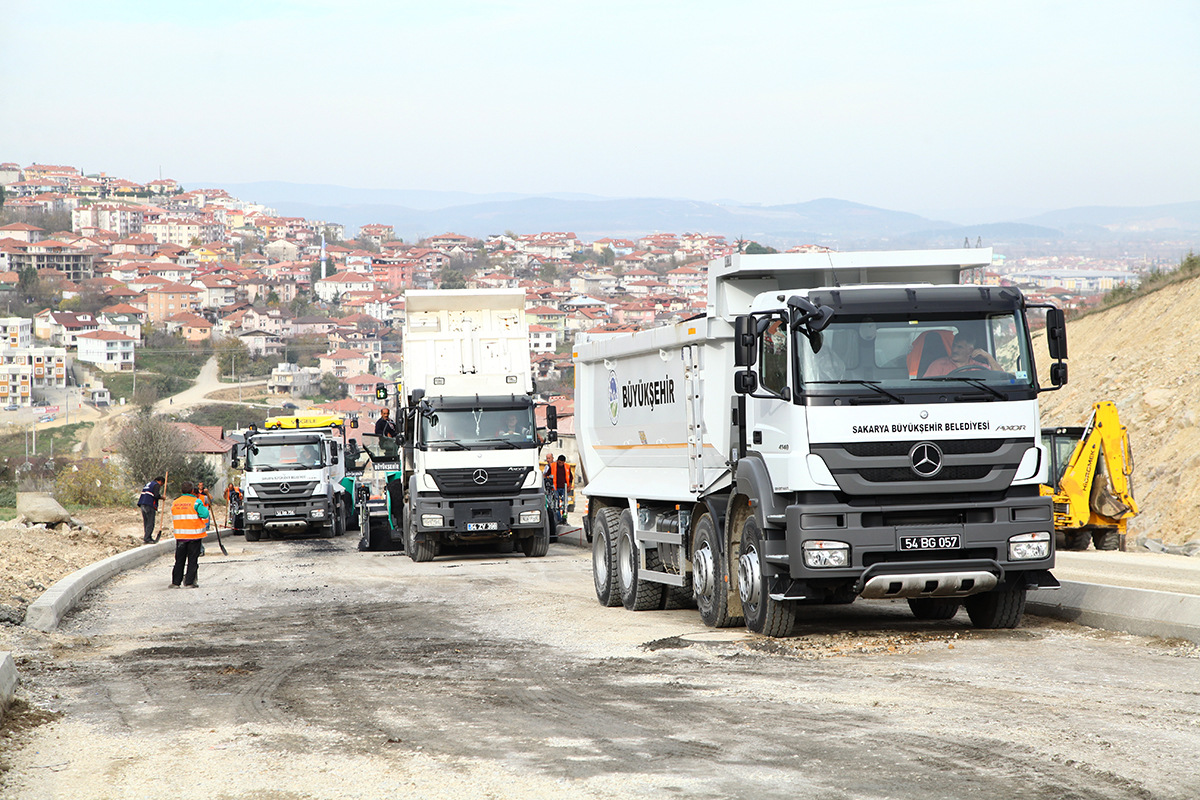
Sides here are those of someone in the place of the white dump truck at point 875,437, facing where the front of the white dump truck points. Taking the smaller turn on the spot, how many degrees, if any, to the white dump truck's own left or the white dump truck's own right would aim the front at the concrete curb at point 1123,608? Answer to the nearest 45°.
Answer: approximately 90° to the white dump truck's own left

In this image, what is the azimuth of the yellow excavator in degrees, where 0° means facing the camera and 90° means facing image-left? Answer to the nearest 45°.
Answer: approximately 135°

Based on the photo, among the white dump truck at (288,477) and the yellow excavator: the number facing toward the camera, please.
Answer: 1

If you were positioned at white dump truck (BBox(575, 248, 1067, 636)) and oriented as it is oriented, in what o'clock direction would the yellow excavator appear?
The yellow excavator is roughly at 8 o'clock from the white dump truck.

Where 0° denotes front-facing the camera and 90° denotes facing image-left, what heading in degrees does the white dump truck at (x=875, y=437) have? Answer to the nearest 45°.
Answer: approximately 315°

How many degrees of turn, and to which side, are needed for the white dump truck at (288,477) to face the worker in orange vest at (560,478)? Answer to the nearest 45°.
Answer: approximately 45° to its left

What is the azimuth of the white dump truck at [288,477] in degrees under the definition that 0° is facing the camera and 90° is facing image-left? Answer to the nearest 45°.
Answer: approximately 0°

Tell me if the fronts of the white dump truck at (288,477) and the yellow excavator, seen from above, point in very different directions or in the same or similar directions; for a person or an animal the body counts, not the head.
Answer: very different directions

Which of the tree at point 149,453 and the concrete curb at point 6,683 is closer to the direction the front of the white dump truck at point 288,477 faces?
the concrete curb

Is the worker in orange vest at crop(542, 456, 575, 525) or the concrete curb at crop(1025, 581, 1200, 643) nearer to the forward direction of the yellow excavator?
the worker in orange vest
